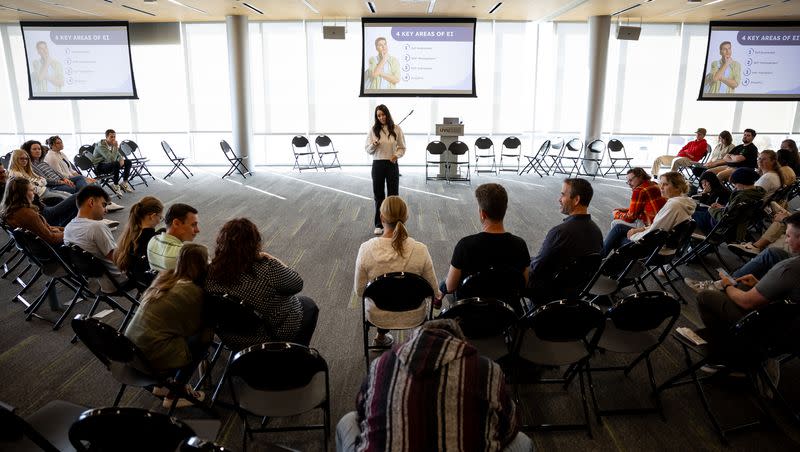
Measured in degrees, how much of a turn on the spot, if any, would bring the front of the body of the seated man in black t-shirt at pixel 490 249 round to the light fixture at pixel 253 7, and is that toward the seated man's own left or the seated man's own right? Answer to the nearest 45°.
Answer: approximately 45° to the seated man's own left

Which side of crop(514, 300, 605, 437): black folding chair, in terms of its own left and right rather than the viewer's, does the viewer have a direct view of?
back

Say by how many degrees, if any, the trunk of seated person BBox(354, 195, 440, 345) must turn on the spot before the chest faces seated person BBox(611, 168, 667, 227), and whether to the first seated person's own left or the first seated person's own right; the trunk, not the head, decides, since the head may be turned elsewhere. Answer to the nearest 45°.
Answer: approximately 45° to the first seated person's own right

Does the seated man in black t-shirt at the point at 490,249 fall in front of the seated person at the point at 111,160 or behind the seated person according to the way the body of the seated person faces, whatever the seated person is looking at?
in front

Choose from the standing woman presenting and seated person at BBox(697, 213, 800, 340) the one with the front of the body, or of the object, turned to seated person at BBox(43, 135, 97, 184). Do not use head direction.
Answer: seated person at BBox(697, 213, 800, 340)

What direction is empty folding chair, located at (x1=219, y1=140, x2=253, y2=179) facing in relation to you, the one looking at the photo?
facing the viewer and to the right of the viewer

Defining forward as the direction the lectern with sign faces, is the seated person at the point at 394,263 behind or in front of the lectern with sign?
in front

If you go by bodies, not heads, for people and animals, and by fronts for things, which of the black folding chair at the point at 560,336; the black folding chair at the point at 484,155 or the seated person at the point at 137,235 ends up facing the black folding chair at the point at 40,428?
the black folding chair at the point at 484,155

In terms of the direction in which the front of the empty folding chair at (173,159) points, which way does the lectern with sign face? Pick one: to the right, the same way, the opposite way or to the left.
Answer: to the right

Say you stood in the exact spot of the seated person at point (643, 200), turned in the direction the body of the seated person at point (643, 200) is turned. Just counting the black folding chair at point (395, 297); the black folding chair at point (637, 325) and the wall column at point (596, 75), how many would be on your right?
1

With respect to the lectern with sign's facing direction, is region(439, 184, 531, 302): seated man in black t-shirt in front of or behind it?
in front

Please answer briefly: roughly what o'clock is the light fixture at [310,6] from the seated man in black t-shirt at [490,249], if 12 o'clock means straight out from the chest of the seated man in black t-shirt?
The light fixture is roughly at 11 o'clock from the seated man in black t-shirt.

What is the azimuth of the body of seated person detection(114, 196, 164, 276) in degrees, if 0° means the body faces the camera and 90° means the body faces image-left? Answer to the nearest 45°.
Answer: approximately 225°

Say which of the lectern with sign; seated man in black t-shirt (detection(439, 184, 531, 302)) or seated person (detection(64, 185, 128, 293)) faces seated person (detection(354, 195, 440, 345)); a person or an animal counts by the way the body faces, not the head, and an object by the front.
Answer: the lectern with sign

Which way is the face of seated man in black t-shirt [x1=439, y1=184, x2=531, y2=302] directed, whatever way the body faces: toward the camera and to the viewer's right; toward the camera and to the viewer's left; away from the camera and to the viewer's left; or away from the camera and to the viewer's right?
away from the camera and to the viewer's left
